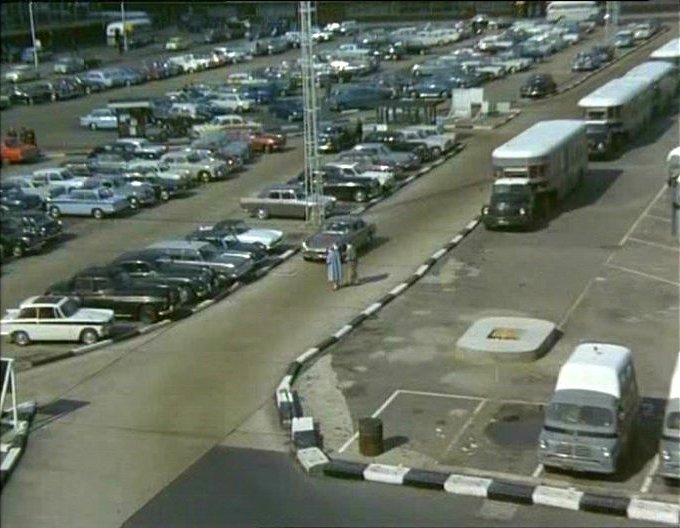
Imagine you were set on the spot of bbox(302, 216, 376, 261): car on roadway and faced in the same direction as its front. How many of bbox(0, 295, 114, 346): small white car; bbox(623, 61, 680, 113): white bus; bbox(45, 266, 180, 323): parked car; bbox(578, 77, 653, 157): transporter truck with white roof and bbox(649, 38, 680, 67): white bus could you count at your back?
3

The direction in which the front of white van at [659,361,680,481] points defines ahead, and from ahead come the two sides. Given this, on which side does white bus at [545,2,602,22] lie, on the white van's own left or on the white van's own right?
on the white van's own right

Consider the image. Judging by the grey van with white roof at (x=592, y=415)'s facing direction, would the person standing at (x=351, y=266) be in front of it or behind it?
behind

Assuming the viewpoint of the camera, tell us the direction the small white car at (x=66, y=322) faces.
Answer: facing to the right of the viewer

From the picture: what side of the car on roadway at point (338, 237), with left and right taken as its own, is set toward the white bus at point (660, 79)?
back

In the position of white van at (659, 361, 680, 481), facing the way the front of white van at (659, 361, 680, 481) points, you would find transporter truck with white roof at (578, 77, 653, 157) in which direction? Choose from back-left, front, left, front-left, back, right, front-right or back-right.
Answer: back-right

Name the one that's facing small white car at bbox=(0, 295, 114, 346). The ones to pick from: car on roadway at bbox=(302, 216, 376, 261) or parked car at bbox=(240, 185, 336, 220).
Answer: car on roadway at bbox=(302, 216, 376, 261)

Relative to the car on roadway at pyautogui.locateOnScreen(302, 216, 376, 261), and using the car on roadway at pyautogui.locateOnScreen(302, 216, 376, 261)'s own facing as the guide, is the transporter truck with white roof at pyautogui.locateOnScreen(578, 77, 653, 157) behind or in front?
behind

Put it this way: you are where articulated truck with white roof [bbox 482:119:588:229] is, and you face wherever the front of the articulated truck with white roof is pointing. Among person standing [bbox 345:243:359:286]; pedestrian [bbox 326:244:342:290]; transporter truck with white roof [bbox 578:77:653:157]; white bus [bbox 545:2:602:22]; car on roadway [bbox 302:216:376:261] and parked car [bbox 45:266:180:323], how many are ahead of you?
4
